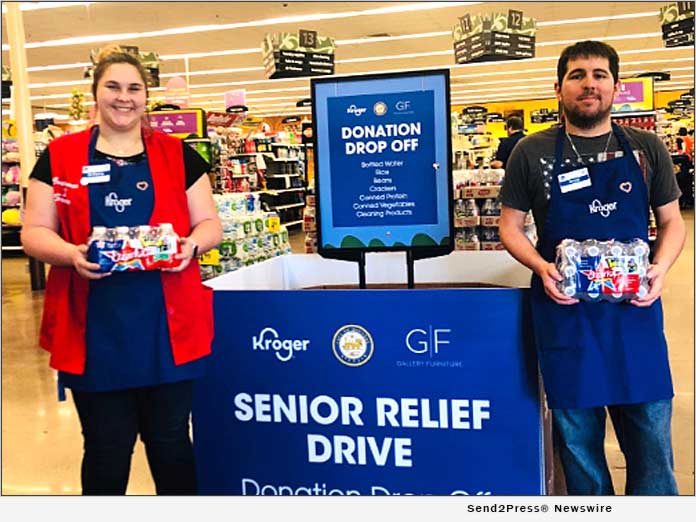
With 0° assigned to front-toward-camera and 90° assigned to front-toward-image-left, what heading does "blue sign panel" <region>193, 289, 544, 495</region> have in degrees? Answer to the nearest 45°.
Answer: approximately 0°

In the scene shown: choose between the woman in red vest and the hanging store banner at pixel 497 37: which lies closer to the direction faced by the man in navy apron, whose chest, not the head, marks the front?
the woman in red vest

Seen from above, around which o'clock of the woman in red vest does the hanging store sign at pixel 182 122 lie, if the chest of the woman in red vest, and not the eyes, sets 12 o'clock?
The hanging store sign is roughly at 6 o'clock from the woman in red vest.

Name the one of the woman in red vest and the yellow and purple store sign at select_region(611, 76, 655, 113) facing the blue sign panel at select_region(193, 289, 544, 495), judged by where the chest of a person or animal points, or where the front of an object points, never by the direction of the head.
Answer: the yellow and purple store sign

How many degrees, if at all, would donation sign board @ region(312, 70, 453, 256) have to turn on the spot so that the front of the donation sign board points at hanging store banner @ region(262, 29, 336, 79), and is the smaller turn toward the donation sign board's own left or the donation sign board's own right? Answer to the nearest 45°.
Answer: approximately 180°

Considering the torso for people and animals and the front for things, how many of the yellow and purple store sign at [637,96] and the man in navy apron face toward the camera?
2

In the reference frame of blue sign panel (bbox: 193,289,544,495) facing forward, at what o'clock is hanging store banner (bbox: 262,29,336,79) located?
The hanging store banner is roughly at 6 o'clock from the blue sign panel.

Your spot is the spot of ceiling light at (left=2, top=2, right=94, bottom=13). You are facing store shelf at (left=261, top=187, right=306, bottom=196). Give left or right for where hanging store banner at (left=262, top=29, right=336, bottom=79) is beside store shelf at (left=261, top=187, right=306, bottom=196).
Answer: right
